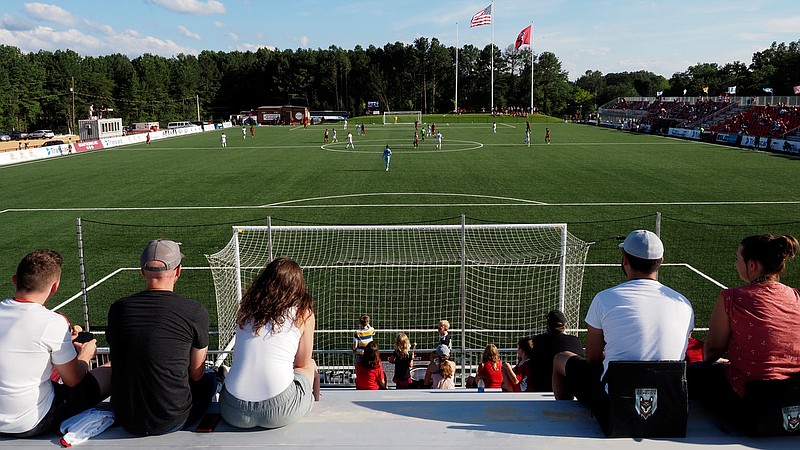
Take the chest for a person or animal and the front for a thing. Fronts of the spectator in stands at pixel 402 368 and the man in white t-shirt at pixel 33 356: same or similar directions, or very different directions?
same or similar directions

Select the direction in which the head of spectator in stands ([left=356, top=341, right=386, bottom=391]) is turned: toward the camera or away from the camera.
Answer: away from the camera

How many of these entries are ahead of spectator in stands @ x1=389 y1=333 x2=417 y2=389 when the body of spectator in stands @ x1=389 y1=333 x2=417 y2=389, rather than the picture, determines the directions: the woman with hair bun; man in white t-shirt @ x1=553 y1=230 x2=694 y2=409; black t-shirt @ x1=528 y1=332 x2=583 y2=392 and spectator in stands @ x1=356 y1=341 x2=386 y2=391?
0

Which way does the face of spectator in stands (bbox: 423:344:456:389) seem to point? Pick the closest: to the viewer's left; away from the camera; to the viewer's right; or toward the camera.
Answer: away from the camera

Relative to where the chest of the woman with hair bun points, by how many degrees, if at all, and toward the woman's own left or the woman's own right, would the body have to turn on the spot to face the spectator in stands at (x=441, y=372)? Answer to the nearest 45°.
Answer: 0° — they already face them

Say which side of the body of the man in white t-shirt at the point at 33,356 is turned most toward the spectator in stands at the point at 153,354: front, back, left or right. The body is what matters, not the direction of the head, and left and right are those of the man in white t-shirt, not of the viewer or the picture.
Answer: right

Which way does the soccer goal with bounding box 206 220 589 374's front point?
away from the camera

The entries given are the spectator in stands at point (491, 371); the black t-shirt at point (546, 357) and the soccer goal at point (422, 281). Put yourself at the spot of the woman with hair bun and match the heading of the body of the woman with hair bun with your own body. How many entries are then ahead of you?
3

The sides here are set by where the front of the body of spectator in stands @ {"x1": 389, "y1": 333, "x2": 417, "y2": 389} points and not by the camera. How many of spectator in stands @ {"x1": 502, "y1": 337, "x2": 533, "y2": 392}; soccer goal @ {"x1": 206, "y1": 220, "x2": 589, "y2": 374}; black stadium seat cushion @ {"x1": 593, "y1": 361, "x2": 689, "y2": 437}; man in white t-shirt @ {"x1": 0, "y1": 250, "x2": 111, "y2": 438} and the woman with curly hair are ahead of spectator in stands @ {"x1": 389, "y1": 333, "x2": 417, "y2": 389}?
1

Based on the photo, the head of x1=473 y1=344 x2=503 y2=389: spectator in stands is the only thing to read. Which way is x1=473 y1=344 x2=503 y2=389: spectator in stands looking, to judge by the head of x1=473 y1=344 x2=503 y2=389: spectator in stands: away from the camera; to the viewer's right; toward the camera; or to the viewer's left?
away from the camera

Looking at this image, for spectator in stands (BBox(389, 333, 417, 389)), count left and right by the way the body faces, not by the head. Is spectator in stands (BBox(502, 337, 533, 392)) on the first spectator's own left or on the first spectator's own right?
on the first spectator's own right

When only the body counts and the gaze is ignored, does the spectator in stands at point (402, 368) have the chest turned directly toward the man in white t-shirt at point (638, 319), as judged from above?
no

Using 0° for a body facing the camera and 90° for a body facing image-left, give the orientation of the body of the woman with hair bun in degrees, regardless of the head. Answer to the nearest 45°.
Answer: approximately 135°

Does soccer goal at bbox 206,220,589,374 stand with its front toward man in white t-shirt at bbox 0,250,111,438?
no

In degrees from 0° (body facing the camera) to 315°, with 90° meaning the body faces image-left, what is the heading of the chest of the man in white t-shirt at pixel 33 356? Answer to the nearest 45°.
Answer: approximately 225°

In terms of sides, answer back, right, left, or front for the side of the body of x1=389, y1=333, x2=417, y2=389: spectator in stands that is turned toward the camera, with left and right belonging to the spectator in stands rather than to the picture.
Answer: back

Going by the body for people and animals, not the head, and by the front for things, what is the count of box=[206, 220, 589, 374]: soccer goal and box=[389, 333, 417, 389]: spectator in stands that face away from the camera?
2

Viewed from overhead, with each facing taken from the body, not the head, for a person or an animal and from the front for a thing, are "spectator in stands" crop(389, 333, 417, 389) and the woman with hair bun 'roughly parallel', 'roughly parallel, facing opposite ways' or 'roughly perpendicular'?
roughly parallel

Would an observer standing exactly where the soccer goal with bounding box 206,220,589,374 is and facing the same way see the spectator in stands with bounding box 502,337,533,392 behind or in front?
behind
